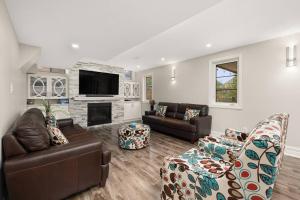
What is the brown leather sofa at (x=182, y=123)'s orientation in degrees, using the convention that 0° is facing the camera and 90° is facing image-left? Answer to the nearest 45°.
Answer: approximately 45°

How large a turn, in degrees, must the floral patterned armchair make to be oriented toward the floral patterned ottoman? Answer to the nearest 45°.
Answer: approximately 45° to its right

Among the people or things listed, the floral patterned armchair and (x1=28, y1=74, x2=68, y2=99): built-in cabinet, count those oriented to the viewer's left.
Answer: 1

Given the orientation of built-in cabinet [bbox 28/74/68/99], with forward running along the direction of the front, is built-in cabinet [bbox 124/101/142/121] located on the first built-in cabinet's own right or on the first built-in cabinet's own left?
on the first built-in cabinet's own left

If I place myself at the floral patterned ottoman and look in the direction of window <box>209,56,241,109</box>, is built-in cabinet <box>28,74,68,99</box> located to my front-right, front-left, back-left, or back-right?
back-left

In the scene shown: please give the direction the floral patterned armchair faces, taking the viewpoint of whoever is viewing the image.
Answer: facing to the left of the viewer

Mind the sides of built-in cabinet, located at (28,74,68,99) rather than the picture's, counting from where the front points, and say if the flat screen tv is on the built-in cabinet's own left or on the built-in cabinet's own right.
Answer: on the built-in cabinet's own left

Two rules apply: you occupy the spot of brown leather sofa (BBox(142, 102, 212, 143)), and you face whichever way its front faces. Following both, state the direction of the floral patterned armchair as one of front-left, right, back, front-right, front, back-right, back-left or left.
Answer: front-left

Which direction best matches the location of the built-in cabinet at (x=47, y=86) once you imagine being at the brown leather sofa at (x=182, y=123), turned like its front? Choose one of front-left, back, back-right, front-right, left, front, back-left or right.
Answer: front-right

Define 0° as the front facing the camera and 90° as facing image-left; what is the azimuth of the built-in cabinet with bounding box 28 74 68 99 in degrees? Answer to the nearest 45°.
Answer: approximately 0°
